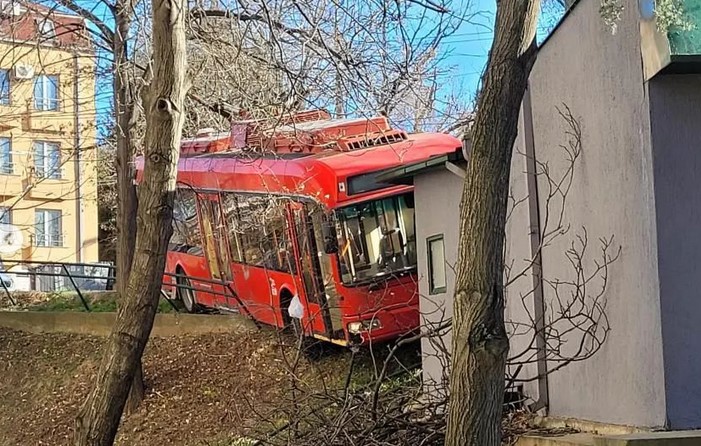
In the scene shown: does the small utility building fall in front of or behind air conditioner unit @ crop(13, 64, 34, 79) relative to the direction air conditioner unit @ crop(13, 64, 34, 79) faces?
in front

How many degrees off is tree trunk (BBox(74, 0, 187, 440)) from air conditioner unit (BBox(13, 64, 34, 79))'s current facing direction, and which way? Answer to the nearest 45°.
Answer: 0° — it already faces it

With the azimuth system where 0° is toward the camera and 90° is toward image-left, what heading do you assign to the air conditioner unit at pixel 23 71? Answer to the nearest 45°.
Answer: approximately 0°

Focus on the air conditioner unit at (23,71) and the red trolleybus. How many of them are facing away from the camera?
0

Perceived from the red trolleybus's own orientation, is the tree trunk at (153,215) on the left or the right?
on its right

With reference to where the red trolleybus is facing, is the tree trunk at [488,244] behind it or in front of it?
in front

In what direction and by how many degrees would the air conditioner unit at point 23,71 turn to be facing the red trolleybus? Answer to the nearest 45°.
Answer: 0° — it already faces it

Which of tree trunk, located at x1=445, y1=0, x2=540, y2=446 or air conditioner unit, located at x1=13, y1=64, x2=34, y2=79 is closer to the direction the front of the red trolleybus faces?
the tree trunk
